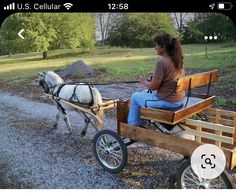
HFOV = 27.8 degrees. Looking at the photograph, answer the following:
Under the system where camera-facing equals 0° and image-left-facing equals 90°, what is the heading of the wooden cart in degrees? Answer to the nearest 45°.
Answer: approximately 135°

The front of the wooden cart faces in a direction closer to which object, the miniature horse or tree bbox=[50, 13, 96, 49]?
the miniature horse

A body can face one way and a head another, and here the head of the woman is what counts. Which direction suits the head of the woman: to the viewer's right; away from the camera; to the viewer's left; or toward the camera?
to the viewer's left

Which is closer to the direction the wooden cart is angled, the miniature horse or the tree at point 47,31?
the miniature horse

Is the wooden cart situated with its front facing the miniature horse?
yes
